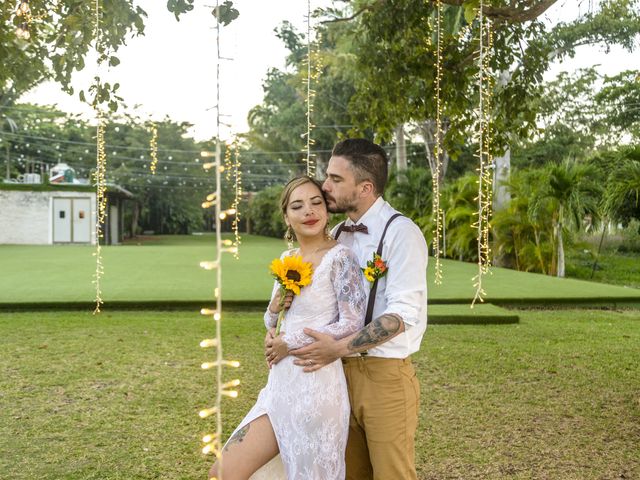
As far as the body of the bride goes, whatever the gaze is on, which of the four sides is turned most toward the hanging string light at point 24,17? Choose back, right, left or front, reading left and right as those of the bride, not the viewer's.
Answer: right

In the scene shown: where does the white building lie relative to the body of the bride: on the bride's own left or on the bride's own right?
on the bride's own right

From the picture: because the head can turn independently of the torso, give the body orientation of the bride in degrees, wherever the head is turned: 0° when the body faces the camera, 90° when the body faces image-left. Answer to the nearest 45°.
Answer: approximately 45°

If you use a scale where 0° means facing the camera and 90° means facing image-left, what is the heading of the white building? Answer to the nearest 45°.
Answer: approximately 0°

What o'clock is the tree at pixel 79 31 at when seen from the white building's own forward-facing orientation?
The tree is roughly at 12 o'clock from the white building.

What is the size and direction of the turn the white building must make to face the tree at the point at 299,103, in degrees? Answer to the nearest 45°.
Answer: approximately 90° to its left

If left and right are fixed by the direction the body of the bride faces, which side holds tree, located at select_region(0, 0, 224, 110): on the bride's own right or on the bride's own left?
on the bride's own right

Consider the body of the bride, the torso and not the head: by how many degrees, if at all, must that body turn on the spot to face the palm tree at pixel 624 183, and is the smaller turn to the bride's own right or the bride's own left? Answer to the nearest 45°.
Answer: approximately 180°

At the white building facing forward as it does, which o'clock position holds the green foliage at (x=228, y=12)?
The green foliage is roughly at 12 o'clock from the white building.
